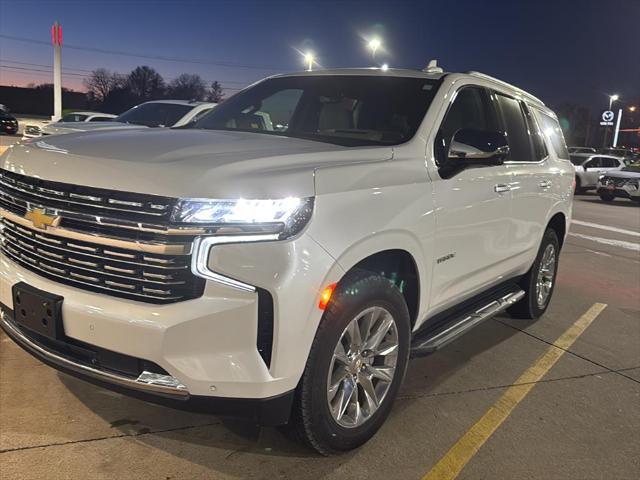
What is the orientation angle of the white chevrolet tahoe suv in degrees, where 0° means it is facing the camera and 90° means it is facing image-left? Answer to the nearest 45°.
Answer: approximately 45°

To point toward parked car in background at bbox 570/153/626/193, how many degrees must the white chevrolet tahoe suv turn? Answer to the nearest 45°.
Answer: approximately 180°

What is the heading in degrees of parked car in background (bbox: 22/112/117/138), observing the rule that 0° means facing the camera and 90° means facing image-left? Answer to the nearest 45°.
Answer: approximately 45°

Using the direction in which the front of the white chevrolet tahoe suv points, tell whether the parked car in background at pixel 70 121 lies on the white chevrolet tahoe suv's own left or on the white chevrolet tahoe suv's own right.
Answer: on the white chevrolet tahoe suv's own right

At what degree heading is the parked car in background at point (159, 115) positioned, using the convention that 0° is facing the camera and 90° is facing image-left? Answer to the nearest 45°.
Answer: approximately 45°

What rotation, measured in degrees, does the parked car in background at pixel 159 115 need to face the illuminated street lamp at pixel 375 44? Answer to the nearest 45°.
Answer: approximately 180°

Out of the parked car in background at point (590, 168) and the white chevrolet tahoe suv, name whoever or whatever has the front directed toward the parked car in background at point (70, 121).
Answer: the parked car in background at point (590, 168)

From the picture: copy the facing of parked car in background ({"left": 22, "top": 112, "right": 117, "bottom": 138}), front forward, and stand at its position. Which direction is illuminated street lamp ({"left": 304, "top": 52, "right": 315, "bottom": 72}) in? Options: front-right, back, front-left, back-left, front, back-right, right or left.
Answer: back

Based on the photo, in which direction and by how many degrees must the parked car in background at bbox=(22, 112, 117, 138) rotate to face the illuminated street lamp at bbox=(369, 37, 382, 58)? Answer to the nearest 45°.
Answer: approximately 180°

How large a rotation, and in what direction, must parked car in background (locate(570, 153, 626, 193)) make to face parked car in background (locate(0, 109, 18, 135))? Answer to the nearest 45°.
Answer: approximately 45° to its right
